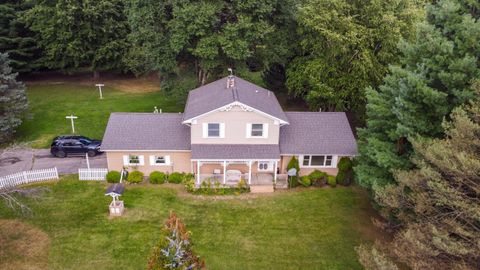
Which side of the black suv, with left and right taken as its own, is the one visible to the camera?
right

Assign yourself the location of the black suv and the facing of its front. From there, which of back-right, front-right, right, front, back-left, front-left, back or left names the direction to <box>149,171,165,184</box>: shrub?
front-right

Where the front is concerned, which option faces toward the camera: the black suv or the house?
the house

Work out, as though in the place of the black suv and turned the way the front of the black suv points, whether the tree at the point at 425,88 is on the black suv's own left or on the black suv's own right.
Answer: on the black suv's own right

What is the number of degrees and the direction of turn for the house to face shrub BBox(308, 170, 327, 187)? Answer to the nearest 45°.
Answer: approximately 90° to its left

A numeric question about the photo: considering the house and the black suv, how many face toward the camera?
1

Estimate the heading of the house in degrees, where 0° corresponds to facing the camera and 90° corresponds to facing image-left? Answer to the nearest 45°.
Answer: approximately 0°

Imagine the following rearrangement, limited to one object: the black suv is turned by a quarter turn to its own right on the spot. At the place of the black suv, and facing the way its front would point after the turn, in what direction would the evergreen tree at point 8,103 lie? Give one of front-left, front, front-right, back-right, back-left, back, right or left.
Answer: back-right

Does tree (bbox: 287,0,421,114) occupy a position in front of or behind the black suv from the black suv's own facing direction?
in front

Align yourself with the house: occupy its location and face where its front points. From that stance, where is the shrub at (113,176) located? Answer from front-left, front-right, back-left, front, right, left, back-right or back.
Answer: right

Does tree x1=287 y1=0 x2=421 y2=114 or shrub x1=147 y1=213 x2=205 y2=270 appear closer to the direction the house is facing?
the shrub

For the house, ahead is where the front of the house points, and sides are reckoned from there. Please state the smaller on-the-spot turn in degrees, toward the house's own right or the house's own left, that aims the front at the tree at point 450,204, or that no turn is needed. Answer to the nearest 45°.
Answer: approximately 45° to the house's own left

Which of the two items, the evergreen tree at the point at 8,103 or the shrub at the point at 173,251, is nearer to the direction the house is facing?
the shrub

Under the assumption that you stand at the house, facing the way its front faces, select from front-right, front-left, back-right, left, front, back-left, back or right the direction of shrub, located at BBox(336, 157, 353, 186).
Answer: left
